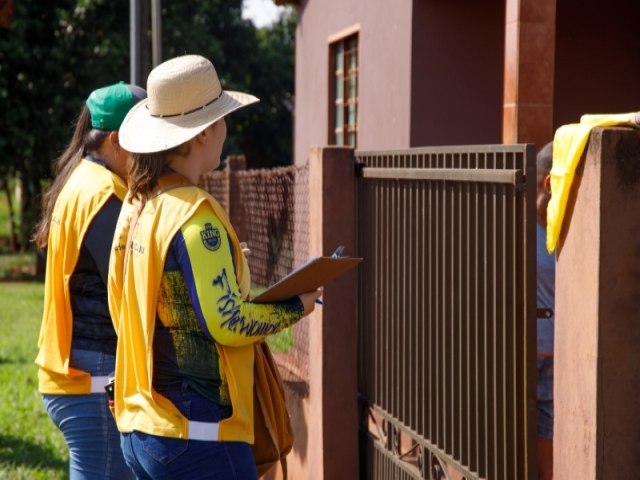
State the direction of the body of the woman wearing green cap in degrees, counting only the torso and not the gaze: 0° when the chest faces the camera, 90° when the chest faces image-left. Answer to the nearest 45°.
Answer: approximately 225°

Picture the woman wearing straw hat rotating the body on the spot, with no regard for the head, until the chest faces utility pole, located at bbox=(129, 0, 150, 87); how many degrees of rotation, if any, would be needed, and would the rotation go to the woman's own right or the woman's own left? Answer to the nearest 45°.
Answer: approximately 45° to the woman's own left

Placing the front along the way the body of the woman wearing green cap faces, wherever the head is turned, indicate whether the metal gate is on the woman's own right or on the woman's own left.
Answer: on the woman's own right

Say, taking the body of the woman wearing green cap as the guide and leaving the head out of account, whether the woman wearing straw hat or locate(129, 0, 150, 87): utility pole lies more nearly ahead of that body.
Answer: the utility pole

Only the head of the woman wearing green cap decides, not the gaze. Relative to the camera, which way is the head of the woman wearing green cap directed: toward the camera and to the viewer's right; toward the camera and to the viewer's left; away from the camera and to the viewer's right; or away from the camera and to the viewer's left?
away from the camera and to the viewer's right

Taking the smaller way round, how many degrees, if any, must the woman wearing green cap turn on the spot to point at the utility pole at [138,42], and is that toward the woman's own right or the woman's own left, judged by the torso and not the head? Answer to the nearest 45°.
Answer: approximately 45° to the woman's own left

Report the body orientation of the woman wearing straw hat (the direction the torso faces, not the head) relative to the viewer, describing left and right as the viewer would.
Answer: facing away from the viewer and to the right of the viewer

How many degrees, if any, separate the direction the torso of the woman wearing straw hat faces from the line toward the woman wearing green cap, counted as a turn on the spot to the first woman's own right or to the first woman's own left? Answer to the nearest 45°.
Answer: approximately 90° to the first woman's own left

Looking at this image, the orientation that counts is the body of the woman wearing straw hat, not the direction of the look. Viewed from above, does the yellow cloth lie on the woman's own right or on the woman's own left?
on the woman's own right

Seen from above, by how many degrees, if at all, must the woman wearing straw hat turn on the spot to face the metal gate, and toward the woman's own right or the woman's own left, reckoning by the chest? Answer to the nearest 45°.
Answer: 0° — they already face it

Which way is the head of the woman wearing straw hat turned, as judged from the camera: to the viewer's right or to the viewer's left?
to the viewer's right
